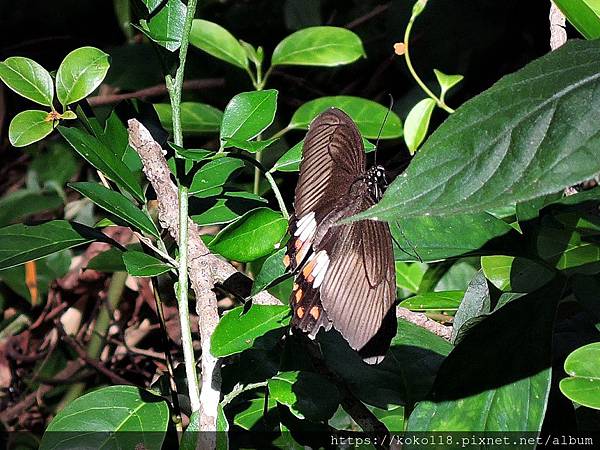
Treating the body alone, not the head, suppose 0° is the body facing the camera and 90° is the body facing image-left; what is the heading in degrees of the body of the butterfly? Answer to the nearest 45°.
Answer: approximately 270°
